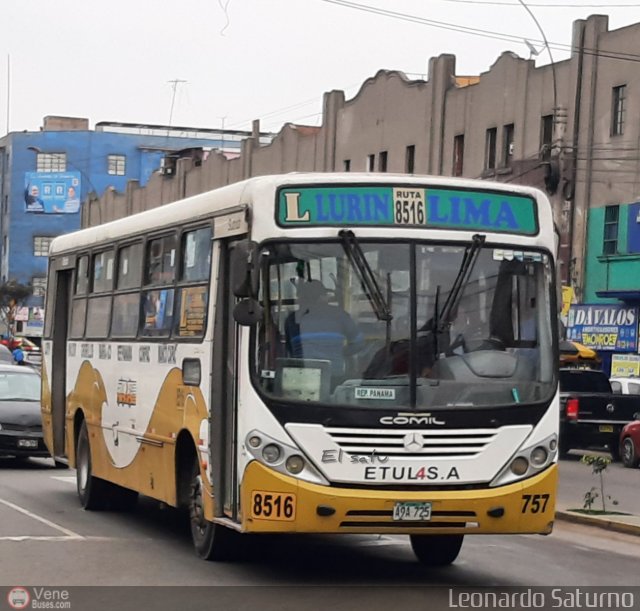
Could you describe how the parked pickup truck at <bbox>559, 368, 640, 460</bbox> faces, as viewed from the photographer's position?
facing away from the viewer and to the left of the viewer

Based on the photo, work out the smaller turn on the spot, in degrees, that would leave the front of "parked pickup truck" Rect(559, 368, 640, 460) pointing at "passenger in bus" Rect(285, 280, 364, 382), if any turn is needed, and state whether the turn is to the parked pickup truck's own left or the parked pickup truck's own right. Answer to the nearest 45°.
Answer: approximately 135° to the parked pickup truck's own left

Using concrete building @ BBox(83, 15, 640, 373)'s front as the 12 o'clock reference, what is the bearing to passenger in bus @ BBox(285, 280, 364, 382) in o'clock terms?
The passenger in bus is roughly at 11 o'clock from the concrete building.

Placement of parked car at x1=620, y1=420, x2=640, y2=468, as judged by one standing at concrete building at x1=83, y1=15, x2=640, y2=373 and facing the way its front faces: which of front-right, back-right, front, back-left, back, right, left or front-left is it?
front-left

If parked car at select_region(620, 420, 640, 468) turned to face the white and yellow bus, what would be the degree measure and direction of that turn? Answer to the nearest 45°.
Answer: approximately 135° to its left

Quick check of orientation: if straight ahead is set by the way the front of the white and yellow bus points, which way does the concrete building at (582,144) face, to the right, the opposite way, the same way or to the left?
to the right

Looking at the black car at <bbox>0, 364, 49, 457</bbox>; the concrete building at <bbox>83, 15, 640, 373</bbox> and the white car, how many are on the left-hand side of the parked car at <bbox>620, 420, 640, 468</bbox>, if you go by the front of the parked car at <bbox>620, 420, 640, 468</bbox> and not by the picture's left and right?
1

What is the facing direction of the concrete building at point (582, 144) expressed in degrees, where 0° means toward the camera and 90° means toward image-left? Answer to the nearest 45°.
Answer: approximately 45°

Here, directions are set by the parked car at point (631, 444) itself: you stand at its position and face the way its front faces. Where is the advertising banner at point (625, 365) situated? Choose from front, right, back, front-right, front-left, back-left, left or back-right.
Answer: front-right

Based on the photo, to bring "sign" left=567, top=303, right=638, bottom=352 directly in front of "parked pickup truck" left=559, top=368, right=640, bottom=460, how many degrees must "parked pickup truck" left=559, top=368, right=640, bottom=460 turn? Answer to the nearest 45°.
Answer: approximately 45° to its right

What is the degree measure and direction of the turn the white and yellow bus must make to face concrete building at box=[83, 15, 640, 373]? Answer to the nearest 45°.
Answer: approximately 135° to its left

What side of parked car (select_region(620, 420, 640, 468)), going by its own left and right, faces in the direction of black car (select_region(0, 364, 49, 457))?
left
